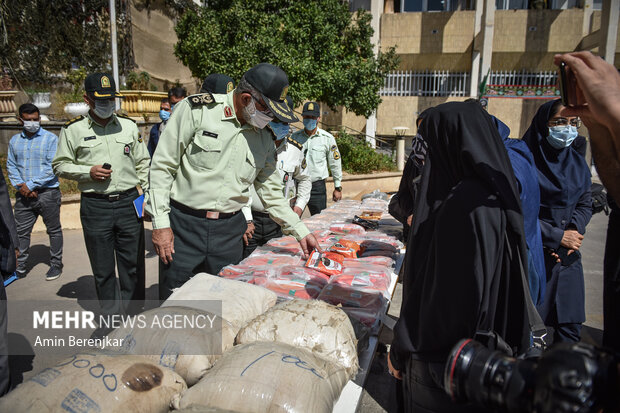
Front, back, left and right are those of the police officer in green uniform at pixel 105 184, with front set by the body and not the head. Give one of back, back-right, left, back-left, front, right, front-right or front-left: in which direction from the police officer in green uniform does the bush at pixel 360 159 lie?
back-left

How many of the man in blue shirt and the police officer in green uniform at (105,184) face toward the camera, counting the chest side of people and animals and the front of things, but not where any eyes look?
2

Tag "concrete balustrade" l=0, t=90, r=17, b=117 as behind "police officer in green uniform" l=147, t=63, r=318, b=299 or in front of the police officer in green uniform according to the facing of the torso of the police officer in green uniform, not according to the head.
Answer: behind

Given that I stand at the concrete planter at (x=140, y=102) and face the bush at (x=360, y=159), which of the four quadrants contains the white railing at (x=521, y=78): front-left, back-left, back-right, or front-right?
front-left

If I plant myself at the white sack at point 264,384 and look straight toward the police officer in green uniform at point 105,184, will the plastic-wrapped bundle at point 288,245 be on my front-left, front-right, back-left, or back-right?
front-right

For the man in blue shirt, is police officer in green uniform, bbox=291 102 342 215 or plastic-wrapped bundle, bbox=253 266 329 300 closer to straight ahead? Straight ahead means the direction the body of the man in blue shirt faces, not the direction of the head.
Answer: the plastic-wrapped bundle

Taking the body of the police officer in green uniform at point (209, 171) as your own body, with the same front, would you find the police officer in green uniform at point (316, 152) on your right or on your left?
on your left

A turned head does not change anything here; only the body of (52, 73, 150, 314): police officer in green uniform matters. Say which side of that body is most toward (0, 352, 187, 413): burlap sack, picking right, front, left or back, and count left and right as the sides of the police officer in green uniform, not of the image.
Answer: front

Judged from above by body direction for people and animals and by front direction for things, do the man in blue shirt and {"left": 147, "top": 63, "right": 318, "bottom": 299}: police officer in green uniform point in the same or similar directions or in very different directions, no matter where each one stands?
same or similar directions

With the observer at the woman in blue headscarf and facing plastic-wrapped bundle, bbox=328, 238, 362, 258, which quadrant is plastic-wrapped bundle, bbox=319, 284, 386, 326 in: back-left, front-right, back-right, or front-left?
front-left

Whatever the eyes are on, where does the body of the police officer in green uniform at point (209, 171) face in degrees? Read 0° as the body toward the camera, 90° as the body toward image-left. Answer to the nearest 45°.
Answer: approximately 315°

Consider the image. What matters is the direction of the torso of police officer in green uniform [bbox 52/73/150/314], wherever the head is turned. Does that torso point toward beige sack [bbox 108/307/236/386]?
yes

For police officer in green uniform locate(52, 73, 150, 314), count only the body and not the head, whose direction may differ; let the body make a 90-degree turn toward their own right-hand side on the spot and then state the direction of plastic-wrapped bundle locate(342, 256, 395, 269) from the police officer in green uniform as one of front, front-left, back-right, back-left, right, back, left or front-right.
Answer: back-left

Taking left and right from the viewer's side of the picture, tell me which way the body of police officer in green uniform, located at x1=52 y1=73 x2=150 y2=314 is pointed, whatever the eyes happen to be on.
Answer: facing the viewer

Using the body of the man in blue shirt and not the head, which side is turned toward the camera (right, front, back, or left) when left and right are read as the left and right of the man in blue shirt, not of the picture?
front

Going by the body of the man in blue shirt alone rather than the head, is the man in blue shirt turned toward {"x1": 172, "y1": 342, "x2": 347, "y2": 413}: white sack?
yes
